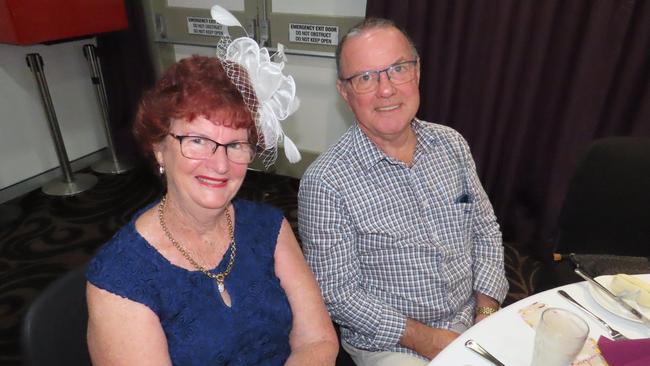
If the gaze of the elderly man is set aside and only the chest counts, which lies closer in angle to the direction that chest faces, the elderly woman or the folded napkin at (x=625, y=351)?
the folded napkin

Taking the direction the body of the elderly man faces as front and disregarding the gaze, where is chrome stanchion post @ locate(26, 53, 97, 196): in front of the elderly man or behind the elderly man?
behind

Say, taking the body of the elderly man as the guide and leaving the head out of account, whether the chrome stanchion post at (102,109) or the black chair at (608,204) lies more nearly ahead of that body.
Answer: the black chair

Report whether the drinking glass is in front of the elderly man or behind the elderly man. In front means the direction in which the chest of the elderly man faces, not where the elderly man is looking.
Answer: in front

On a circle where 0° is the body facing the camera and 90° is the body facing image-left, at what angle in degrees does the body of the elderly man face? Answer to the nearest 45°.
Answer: approximately 315°

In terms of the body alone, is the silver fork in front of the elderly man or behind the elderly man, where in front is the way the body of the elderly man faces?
in front

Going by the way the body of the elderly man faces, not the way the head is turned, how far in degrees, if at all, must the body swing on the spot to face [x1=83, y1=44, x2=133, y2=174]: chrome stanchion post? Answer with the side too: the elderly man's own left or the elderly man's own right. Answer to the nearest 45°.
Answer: approximately 180°

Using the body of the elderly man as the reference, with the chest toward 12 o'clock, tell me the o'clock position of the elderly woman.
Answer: The elderly woman is roughly at 3 o'clock from the elderly man.

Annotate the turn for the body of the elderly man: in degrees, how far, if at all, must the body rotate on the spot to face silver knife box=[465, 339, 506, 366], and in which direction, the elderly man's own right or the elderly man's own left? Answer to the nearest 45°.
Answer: approximately 45° to the elderly man's own right

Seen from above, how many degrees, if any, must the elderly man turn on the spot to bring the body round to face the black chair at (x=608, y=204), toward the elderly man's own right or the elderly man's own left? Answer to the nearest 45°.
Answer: approximately 45° to the elderly man's own left

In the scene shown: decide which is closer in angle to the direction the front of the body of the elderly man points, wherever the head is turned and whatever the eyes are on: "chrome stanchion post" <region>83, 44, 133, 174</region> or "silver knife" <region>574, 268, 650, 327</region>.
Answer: the silver knife
